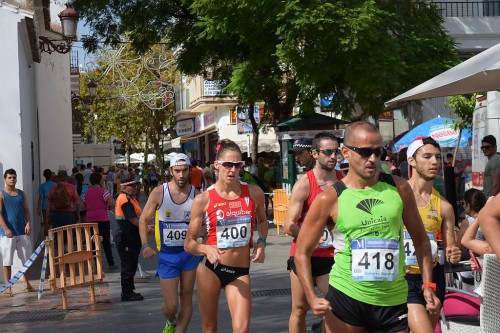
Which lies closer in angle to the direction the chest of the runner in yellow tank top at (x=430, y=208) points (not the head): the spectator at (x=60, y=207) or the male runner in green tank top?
the male runner in green tank top

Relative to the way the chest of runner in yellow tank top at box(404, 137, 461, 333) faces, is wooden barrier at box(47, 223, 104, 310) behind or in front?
behind

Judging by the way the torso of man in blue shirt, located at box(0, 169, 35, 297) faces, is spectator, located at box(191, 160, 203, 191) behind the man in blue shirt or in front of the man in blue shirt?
behind
